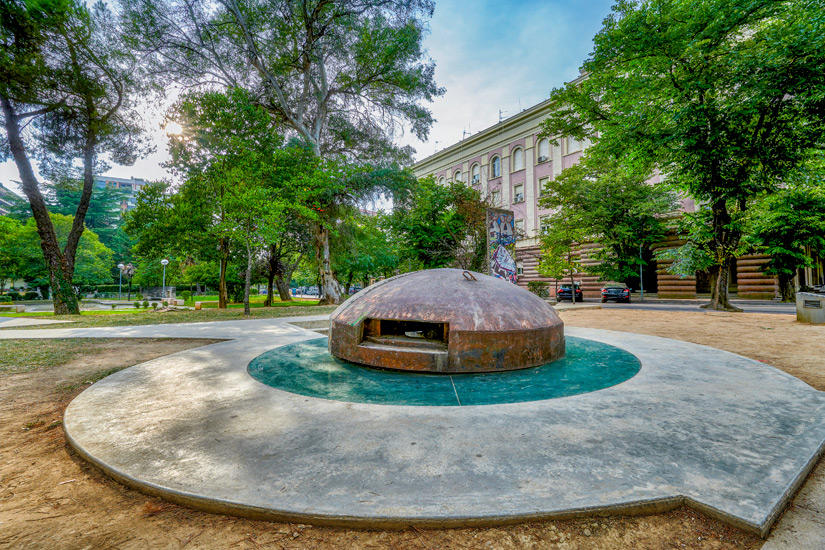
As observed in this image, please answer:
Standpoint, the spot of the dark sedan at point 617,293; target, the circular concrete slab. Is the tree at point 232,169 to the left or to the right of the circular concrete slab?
right

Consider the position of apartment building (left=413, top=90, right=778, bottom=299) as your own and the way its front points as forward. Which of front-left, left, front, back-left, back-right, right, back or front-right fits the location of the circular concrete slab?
front-left

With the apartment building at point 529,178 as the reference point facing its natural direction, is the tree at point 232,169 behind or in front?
in front

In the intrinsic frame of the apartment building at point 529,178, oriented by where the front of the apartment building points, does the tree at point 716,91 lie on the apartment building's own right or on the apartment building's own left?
on the apartment building's own left

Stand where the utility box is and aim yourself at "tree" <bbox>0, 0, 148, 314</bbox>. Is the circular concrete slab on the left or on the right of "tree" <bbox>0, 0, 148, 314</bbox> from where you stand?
left

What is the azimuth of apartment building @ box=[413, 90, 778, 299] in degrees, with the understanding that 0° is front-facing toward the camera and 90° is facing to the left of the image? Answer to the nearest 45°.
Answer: approximately 45°

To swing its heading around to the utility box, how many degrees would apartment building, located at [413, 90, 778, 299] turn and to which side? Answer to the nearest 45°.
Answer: approximately 90° to its left

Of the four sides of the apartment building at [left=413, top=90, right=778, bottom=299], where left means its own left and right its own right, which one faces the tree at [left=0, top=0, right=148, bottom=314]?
front
